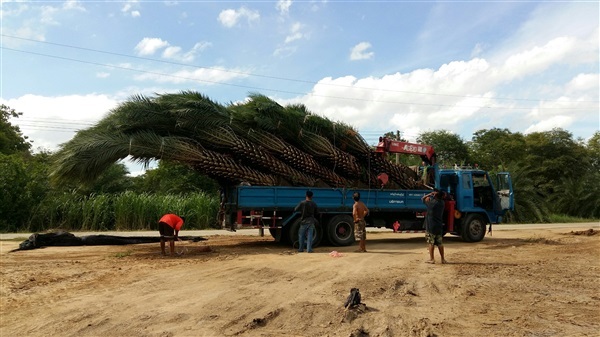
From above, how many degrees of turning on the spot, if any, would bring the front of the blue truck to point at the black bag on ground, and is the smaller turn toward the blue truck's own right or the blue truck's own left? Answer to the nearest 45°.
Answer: approximately 90° to the blue truck's own right

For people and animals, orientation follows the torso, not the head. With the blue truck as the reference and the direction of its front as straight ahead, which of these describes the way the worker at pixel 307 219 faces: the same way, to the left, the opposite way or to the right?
to the left

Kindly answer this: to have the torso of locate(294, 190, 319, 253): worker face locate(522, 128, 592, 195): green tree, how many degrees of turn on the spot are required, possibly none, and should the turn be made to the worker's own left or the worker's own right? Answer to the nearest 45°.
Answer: approximately 45° to the worker's own right

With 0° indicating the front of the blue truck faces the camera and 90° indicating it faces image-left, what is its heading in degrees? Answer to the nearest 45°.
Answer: approximately 270°

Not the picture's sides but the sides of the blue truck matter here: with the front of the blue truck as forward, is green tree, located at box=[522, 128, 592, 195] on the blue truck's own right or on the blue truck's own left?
on the blue truck's own left

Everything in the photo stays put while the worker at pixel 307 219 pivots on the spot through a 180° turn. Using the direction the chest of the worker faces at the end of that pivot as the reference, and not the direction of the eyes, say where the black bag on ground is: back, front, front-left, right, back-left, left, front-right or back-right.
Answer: front

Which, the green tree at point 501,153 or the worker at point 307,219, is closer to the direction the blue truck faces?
the green tree

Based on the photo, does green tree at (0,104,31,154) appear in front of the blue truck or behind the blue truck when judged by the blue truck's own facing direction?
behind

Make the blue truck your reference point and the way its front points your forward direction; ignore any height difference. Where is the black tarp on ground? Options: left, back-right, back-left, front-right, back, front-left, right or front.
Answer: back

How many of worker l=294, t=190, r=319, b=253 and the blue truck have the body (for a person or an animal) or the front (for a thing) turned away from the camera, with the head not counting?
1

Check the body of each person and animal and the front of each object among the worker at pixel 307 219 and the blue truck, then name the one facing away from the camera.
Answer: the worker

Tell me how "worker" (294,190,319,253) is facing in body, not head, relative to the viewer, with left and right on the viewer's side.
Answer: facing away from the viewer

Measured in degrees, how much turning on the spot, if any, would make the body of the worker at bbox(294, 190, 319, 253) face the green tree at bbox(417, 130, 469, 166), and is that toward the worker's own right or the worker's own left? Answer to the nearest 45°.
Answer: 0° — they already face it

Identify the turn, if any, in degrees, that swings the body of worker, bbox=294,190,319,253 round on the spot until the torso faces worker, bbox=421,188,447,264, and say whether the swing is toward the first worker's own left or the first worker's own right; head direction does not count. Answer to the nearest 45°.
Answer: approximately 135° to the first worker's own right
